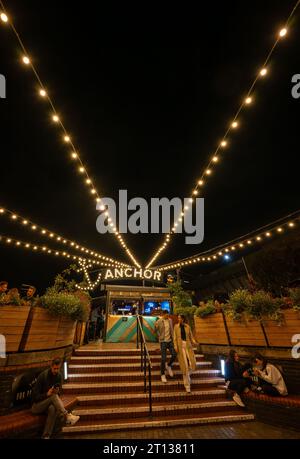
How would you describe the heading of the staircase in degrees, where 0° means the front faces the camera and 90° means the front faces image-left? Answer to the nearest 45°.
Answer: approximately 0°

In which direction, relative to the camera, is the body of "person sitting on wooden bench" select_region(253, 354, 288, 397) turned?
to the viewer's left

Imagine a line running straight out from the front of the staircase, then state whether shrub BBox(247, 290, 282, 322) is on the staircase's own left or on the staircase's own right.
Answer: on the staircase's own left

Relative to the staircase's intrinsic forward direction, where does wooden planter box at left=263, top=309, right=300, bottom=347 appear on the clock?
The wooden planter box is roughly at 9 o'clock from the staircase.

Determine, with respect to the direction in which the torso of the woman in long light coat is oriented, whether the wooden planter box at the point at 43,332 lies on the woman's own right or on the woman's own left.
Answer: on the woman's own right

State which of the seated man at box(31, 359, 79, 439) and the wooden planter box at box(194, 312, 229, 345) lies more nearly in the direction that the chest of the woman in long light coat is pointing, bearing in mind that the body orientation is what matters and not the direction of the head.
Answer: the seated man
